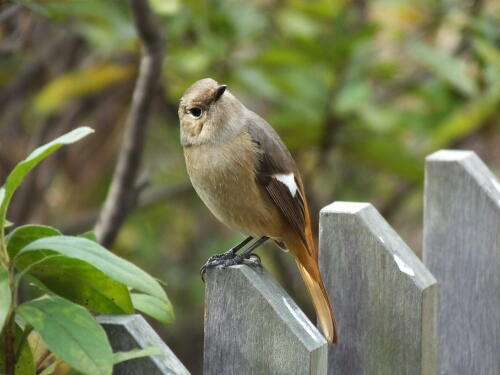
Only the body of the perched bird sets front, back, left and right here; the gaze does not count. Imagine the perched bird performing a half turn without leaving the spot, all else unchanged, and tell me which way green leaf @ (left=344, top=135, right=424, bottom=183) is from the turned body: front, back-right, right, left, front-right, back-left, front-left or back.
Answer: front

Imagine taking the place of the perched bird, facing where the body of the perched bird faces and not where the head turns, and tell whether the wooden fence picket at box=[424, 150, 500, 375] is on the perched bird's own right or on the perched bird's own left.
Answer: on the perched bird's own left

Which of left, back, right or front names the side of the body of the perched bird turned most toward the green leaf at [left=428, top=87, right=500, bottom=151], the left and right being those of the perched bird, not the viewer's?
back

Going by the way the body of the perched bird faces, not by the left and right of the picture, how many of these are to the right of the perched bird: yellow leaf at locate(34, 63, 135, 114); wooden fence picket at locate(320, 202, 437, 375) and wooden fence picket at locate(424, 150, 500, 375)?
1

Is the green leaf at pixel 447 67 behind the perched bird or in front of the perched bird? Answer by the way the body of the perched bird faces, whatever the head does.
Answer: behind

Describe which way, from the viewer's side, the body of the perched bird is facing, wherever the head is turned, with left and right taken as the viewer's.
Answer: facing the viewer and to the left of the viewer
